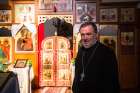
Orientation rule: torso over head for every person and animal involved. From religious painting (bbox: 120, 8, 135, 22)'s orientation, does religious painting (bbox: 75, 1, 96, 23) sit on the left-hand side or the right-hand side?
on its right

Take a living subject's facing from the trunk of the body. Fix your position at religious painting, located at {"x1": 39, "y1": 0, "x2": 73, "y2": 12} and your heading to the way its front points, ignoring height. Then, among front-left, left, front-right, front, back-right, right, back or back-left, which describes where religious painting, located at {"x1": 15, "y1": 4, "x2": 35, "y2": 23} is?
right

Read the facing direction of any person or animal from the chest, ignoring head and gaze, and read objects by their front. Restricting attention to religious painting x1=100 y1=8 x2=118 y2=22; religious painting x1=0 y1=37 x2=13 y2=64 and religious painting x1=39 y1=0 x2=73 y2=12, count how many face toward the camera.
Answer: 3

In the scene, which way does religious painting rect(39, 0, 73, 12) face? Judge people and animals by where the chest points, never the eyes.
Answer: toward the camera

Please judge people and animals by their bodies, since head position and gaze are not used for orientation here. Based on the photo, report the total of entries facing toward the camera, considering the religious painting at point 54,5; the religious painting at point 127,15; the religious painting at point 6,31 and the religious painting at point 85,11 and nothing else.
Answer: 4

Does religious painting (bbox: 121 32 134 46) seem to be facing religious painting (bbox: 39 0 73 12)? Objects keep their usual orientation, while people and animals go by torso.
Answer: no

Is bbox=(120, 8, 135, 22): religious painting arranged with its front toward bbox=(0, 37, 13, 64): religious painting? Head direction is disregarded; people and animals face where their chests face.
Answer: no

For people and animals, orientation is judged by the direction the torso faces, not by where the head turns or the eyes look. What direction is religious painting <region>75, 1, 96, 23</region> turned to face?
toward the camera

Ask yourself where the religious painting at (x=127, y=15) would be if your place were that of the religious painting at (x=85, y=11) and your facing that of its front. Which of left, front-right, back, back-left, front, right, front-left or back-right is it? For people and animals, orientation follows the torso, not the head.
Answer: left

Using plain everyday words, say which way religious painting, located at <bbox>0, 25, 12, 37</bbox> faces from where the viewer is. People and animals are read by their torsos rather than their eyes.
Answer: facing the viewer

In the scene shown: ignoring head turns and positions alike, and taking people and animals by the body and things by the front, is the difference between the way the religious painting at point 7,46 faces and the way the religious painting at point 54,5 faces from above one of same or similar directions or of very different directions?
same or similar directions

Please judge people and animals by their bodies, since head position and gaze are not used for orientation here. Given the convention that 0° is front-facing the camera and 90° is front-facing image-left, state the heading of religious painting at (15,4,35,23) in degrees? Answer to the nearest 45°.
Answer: approximately 0°

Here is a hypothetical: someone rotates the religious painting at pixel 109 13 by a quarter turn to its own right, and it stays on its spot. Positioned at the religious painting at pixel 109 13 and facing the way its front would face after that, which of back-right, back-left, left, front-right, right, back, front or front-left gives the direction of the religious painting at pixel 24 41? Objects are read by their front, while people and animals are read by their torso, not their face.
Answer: front

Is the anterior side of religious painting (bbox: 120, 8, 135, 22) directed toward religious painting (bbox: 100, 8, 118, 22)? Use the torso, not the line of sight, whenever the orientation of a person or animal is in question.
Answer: no

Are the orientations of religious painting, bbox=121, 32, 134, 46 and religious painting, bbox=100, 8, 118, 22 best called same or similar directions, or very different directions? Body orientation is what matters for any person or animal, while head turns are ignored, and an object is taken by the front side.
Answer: same or similar directions

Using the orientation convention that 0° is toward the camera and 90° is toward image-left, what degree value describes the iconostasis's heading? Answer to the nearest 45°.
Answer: approximately 0°

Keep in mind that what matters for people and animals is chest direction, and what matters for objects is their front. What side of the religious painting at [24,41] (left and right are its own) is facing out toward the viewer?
front
